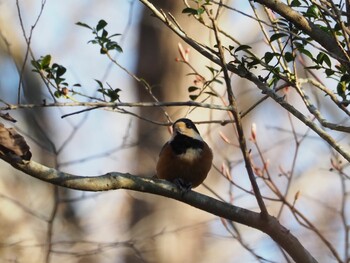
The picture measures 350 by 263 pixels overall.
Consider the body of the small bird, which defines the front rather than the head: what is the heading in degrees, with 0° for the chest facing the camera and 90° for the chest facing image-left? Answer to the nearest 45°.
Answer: approximately 0°
